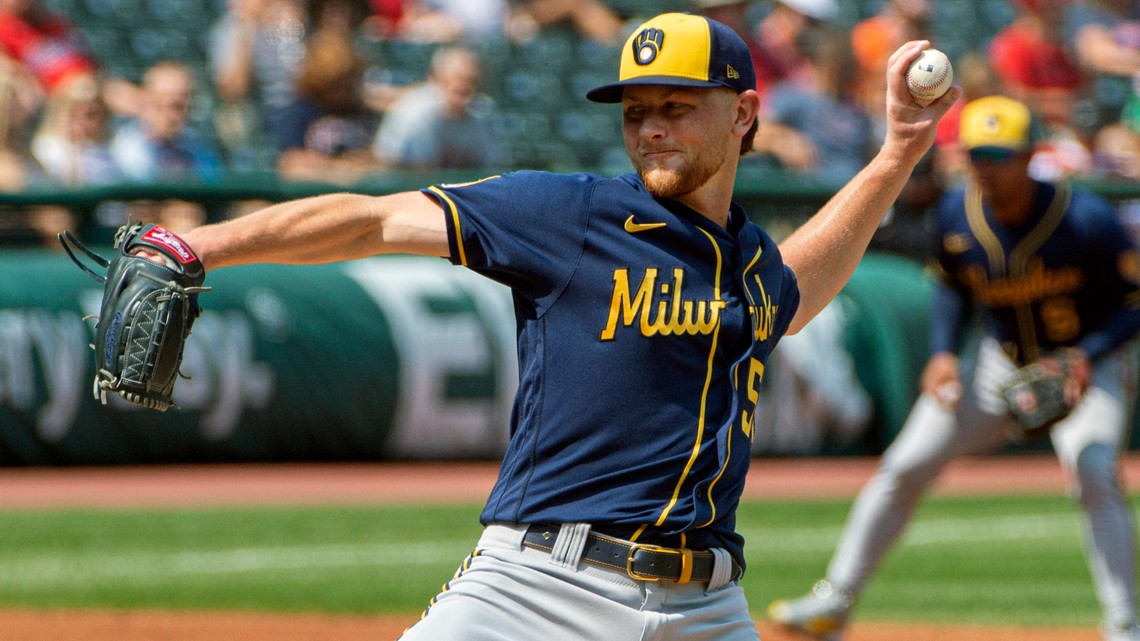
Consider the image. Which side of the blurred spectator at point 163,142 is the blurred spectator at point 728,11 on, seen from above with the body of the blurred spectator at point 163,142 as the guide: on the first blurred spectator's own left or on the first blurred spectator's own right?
on the first blurred spectator's own left

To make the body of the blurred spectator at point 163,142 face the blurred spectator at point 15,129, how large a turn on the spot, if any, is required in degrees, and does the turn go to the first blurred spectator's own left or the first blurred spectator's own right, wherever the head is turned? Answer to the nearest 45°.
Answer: approximately 90° to the first blurred spectator's own right

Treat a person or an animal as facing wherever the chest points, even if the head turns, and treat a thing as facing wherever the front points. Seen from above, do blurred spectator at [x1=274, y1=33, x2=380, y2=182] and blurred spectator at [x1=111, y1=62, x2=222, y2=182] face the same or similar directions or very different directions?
same or similar directions

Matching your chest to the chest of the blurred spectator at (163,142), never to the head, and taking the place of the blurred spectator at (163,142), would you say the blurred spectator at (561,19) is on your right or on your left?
on your left

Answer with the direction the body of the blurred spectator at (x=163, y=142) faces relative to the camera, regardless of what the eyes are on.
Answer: toward the camera

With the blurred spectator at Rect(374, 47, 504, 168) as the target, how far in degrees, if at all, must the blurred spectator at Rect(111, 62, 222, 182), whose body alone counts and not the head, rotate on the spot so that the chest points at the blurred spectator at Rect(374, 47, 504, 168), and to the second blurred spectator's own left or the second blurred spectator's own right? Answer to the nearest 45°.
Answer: approximately 90° to the second blurred spectator's own left

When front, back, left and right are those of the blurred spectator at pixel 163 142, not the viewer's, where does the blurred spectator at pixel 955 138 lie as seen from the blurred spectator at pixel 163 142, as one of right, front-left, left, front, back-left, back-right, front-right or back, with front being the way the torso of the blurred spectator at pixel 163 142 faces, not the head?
left

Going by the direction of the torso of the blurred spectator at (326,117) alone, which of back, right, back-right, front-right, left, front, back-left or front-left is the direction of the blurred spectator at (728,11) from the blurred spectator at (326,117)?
left

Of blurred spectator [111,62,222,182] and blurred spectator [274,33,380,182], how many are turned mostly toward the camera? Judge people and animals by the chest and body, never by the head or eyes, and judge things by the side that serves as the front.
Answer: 2

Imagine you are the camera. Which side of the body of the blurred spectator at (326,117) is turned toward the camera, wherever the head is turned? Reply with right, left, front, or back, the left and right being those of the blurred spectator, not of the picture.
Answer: front

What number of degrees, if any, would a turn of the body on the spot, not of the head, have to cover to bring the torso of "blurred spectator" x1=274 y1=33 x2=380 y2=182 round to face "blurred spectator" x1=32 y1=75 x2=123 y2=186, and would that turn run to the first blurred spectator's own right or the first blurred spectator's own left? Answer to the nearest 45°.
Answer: approximately 90° to the first blurred spectator's own right
